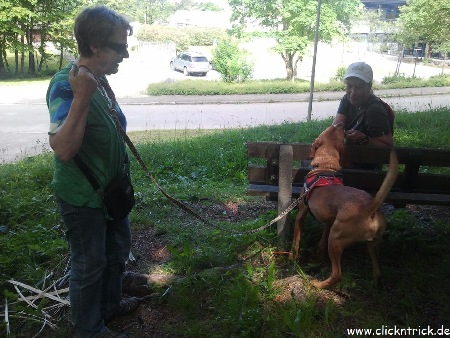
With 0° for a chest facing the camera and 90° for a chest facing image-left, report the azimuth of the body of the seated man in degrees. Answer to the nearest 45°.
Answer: approximately 45°

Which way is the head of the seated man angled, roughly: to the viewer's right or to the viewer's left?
to the viewer's left

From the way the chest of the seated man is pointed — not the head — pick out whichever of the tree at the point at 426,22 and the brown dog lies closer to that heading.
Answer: the brown dog

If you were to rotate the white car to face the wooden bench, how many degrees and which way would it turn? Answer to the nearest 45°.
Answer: approximately 135° to its left

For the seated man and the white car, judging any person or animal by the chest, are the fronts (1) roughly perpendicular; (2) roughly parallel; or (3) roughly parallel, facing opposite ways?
roughly perpendicular

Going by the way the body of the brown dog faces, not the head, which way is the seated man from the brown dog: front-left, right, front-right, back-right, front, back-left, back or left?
front-right

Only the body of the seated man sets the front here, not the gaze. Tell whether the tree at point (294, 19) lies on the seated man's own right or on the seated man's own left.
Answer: on the seated man's own right

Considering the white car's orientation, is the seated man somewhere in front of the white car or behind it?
behind

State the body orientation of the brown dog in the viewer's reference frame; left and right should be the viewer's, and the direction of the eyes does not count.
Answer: facing away from the viewer and to the left of the viewer

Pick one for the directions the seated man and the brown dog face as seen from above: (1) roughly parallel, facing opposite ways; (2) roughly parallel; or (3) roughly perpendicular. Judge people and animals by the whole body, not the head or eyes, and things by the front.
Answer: roughly perpendicular
